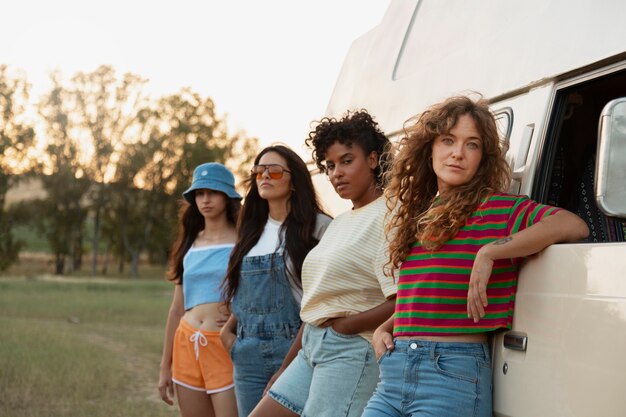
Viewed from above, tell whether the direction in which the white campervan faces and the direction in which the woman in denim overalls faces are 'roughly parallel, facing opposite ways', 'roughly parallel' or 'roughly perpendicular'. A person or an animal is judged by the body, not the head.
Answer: roughly perpendicular

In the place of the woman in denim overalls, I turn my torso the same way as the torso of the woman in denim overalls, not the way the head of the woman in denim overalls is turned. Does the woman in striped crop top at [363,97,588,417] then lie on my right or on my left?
on my left

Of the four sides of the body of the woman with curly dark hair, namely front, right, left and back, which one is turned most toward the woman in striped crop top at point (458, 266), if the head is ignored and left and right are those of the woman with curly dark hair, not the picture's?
left

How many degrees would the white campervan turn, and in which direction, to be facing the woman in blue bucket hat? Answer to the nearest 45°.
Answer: approximately 180°

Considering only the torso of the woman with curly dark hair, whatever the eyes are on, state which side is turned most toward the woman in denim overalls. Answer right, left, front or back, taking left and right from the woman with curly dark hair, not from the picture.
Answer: right

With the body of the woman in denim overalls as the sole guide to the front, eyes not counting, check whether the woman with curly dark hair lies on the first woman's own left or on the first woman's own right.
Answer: on the first woman's own left

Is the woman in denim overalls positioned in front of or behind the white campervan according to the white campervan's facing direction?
behind

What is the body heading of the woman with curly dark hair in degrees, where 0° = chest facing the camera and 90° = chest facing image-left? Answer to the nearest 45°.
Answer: approximately 45°

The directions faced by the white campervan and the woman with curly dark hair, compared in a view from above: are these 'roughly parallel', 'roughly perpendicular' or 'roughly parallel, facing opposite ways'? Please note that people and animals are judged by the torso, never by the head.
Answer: roughly perpendicular

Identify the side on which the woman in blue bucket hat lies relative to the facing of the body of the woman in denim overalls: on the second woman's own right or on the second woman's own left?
on the second woman's own right
